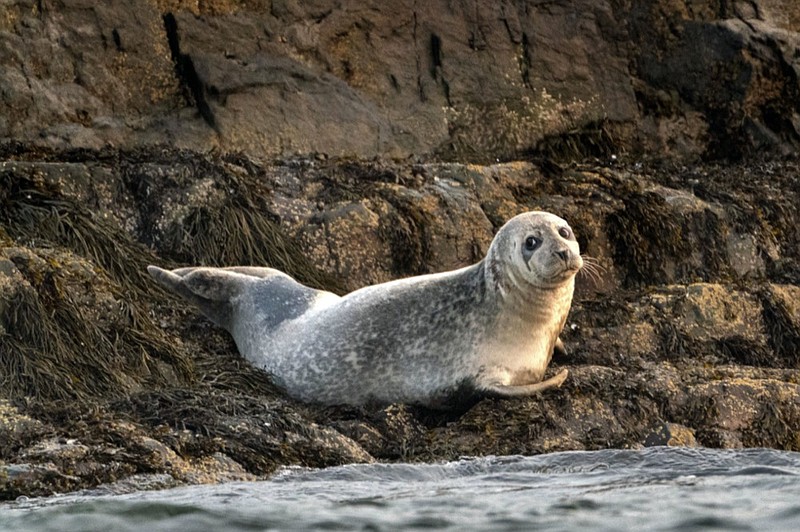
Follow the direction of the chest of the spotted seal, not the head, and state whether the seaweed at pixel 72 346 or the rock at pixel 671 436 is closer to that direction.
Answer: the rock

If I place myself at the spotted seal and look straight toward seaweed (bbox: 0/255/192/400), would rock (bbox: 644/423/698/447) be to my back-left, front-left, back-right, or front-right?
back-left

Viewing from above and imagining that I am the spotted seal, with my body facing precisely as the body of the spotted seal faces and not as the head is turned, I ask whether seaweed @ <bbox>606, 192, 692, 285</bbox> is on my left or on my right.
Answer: on my left

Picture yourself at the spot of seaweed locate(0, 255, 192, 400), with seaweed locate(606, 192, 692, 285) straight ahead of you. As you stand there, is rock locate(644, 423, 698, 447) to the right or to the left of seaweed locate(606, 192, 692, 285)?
right

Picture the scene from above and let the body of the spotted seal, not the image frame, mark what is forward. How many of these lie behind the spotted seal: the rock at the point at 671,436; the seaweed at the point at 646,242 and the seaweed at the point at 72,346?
1

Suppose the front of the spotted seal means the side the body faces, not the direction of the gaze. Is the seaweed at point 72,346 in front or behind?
behind

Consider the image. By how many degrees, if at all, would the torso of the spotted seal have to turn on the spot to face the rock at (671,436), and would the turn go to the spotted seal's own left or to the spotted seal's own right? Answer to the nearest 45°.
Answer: approximately 45° to the spotted seal's own right

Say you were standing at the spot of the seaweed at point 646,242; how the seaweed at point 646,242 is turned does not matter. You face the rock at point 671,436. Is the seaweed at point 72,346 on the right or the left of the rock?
right

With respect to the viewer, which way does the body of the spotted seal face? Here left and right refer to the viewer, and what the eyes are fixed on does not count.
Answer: facing to the right of the viewer

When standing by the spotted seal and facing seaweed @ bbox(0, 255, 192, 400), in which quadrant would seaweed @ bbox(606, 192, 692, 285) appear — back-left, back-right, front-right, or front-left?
back-right
